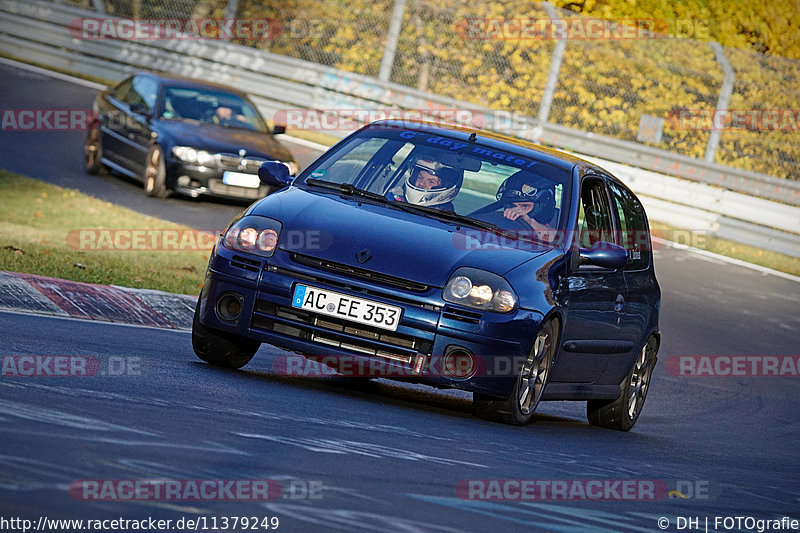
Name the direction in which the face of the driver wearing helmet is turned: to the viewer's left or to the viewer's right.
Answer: to the viewer's left

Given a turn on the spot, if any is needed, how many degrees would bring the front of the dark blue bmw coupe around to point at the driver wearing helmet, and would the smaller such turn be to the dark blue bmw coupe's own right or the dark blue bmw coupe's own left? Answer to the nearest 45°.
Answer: approximately 45° to the dark blue bmw coupe's own right

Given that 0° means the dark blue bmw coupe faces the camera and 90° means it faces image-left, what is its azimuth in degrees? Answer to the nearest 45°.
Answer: approximately 315°

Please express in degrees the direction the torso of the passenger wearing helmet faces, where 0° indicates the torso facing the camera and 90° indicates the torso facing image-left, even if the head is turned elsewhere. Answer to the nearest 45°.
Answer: approximately 45°

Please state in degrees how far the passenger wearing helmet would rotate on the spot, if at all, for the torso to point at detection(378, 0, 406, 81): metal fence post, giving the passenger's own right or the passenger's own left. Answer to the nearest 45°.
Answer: approximately 135° to the passenger's own right

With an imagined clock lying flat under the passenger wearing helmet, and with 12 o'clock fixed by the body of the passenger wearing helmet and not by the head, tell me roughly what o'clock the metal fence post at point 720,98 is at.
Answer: The metal fence post is roughly at 5 o'clock from the passenger wearing helmet.

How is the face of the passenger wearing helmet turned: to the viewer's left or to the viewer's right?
to the viewer's left

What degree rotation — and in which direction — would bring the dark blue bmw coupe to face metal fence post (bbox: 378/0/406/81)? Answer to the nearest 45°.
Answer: approximately 90° to its left
